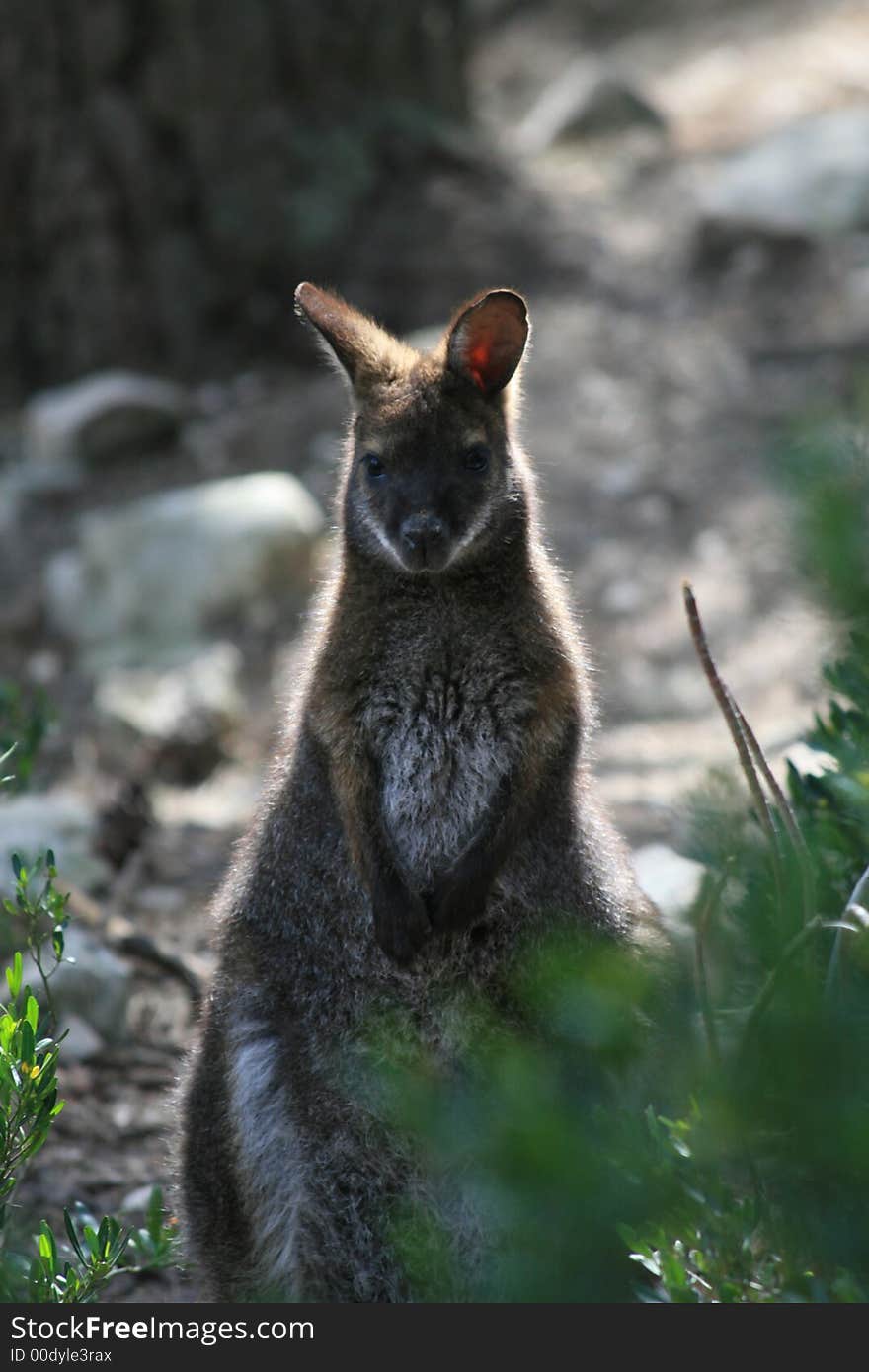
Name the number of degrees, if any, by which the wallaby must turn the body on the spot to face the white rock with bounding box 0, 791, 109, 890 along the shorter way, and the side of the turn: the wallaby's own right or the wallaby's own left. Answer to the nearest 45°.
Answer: approximately 135° to the wallaby's own right

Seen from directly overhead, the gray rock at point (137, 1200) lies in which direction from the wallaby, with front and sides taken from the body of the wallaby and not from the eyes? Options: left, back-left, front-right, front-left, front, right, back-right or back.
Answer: back-right

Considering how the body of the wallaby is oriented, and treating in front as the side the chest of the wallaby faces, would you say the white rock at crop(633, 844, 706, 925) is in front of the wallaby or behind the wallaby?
behind

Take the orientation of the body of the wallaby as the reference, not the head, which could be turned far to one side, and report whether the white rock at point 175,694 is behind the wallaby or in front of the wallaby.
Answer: behind

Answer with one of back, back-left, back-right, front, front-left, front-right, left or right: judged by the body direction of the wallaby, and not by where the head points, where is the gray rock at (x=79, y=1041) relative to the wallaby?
back-right

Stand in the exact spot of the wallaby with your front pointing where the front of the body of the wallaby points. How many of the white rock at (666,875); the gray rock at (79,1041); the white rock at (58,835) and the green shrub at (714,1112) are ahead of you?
1

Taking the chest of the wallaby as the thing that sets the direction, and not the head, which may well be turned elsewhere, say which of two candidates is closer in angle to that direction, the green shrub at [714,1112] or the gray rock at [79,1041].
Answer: the green shrub

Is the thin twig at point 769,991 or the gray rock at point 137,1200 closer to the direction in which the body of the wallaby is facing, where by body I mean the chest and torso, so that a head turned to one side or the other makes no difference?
the thin twig

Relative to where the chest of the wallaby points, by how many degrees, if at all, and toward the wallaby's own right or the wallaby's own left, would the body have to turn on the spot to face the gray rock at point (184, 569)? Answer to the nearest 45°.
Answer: approximately 180°

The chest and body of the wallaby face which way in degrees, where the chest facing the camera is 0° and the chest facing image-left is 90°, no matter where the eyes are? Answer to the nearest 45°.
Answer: approximately 0°

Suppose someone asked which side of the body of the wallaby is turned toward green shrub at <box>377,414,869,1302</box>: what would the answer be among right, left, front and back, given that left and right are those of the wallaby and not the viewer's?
front
